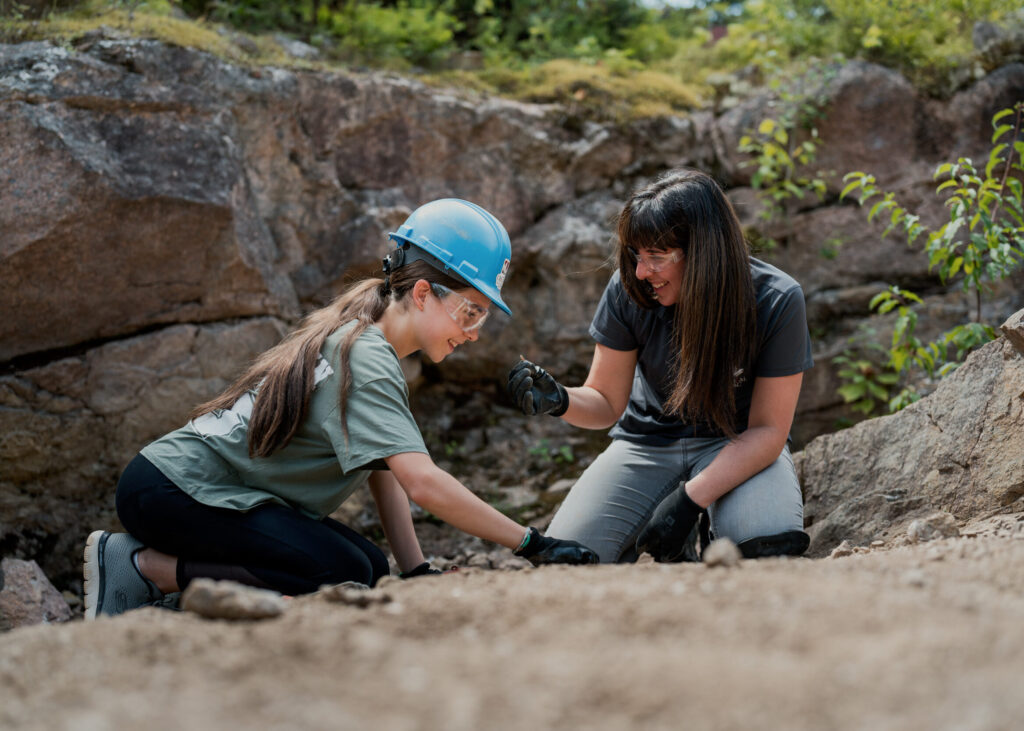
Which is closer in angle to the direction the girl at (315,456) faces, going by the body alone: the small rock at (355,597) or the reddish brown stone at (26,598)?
the small rock

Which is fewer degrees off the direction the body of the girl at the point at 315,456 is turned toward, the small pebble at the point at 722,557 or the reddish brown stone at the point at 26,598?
the small pebble

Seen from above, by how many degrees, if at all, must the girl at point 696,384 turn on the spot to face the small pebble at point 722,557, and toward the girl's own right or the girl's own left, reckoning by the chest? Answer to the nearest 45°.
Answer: approximately 45° to the girl's own left

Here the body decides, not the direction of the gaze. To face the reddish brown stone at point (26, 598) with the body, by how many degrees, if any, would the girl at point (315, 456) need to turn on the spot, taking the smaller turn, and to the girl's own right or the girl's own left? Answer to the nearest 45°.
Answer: approximately 135° to the girl's own left

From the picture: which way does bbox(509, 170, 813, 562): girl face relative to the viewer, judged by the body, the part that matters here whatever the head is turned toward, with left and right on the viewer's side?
facing the viewer and to the left of the viewer

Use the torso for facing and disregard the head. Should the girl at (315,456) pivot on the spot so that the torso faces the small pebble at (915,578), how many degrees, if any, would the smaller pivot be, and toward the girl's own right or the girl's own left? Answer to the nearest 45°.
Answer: approximately 45° to the girl's own right

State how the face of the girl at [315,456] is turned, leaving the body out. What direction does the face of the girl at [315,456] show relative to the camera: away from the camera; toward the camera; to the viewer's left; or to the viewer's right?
to the viewer's right

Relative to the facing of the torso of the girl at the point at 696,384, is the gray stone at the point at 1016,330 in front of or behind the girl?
behind

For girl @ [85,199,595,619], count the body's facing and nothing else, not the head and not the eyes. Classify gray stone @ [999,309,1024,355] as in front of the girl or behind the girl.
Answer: in front

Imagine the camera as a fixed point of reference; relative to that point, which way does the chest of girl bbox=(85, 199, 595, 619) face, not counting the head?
to the viewer's right

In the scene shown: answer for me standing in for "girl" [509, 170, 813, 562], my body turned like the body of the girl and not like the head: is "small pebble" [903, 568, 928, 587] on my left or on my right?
on my left
